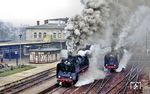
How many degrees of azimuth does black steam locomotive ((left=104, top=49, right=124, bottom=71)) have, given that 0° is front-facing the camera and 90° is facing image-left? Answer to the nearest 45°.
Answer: approximately 45°

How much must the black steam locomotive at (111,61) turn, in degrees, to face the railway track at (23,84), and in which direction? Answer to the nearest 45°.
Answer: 0° — it already faces it

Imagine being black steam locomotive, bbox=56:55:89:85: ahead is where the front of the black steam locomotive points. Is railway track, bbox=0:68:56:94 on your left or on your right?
on your right

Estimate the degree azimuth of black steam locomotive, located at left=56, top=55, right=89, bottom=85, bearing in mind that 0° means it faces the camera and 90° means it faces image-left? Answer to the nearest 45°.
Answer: approximately 45°
